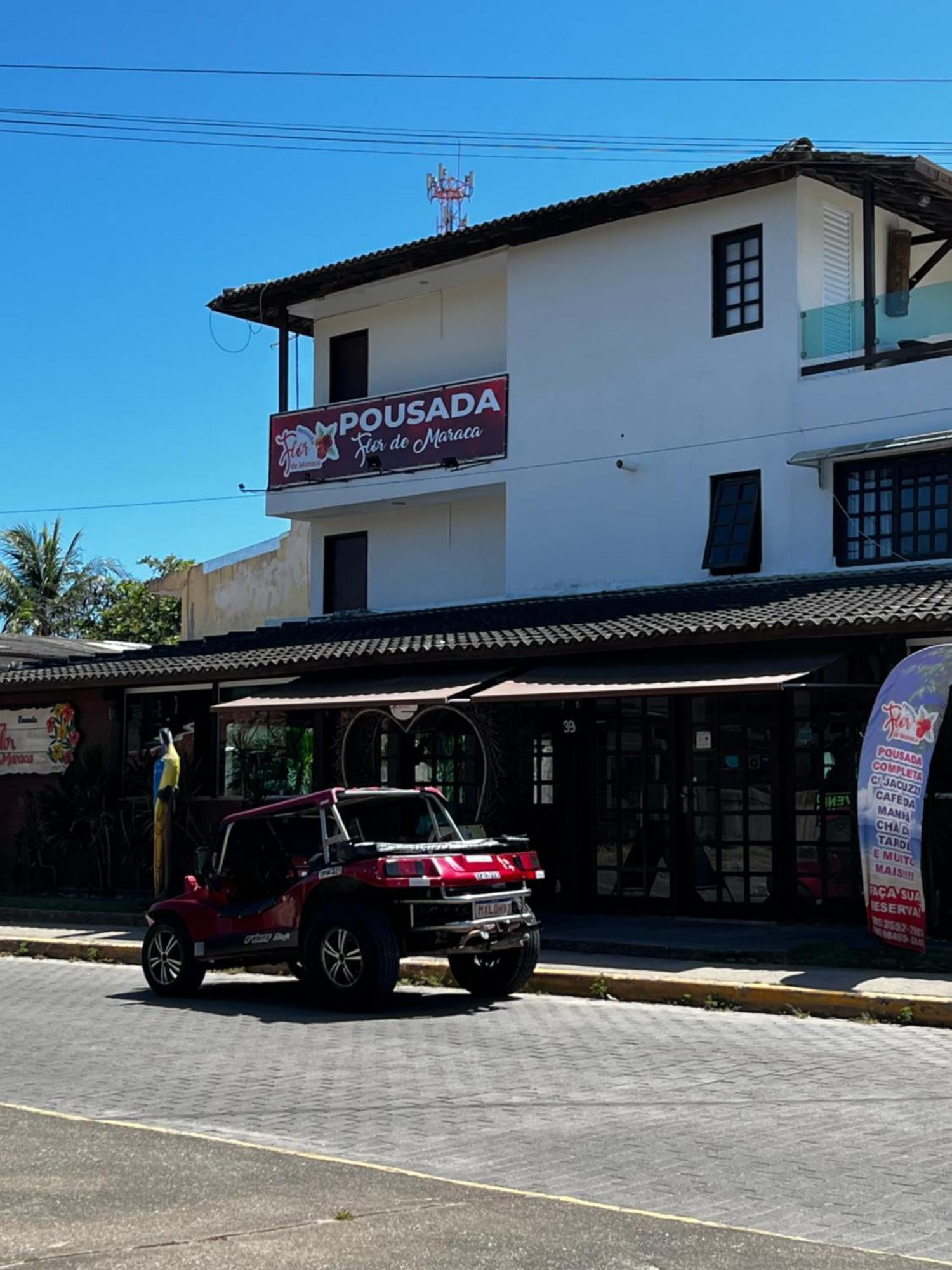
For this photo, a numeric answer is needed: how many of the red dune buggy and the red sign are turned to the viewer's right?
0

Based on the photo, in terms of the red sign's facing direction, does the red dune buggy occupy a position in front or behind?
in front

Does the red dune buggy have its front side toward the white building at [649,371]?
no

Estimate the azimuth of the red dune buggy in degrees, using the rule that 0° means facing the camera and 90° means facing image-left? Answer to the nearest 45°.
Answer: approximately 135°

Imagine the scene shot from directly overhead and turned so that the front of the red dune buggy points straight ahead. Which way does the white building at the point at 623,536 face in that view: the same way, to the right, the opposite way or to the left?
to the left

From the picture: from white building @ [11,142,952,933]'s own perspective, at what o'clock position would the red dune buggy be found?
The red dune buggy is roughly at 11 o'clock from the white building.

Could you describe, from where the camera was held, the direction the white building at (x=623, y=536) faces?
facing the viewer and to the left of the viewer

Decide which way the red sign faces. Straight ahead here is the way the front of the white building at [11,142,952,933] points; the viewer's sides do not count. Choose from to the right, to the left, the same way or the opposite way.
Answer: the same way
